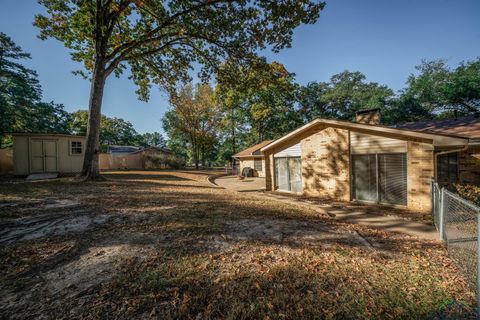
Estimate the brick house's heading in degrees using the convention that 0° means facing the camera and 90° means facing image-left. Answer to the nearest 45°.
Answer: approximately 45°

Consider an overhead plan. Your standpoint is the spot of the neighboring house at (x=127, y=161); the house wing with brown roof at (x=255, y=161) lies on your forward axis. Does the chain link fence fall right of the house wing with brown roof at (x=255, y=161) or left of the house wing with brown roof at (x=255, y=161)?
right

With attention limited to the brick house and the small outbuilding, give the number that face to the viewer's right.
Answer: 0

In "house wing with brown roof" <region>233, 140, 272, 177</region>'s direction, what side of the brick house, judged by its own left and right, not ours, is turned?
right

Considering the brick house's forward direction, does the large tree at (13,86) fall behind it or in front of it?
in front

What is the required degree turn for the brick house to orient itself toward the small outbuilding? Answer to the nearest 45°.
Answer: approximately 45° to its right

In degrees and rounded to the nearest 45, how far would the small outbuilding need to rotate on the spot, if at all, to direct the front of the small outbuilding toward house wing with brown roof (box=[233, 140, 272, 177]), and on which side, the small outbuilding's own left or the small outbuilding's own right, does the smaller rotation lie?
approximately 90° to the small outbuilding's own left

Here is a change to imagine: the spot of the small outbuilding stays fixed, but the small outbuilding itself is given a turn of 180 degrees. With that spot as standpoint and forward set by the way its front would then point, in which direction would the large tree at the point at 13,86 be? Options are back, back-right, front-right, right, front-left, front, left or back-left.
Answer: front
